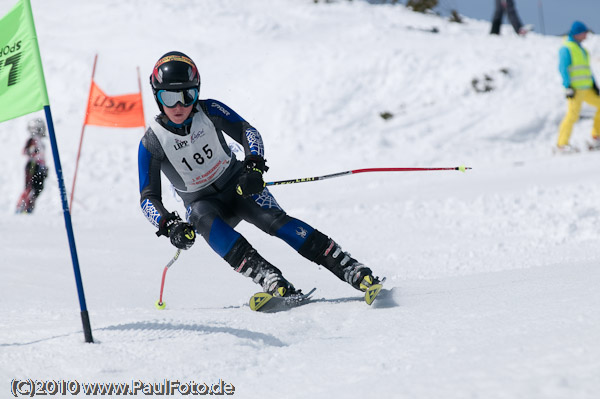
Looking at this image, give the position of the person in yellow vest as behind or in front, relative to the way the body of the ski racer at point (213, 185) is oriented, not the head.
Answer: behind

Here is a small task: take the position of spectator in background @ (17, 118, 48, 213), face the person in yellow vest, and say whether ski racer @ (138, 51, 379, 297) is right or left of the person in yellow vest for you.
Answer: right
